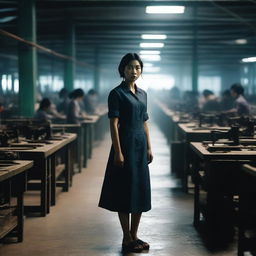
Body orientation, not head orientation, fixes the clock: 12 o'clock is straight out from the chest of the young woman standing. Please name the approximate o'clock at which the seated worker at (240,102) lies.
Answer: The seated worker is roughly at 8 o'clock from the young woman standing.

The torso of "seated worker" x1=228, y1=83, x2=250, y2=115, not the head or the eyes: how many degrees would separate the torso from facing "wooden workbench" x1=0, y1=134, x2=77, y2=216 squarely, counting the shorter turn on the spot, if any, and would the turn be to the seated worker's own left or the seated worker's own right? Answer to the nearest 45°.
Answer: approximately 45° to the seated worker's own left

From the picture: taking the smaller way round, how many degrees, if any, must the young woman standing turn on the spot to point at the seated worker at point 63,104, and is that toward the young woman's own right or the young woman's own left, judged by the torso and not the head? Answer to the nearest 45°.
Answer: approximately 135° to the young woman's own left

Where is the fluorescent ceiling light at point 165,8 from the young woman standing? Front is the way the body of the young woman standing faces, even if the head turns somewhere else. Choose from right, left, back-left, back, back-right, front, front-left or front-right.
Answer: back-left

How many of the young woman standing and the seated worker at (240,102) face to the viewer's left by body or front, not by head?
1

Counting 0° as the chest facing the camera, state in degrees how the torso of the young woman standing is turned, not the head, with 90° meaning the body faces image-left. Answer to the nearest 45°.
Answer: approximately 315°

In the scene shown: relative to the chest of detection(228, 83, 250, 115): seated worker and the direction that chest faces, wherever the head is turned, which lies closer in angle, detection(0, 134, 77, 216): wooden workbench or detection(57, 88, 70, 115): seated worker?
the seated worker

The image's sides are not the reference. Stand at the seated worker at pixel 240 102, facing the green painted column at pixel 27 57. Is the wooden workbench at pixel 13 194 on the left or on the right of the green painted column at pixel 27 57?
left

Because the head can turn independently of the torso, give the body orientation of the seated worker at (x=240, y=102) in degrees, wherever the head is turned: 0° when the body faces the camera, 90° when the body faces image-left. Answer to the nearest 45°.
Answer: approximately 90°

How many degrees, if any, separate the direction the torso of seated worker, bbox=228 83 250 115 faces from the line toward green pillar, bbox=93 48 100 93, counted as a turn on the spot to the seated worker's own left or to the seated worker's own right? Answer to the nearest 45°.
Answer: approximately 45° to the seated worker's own right

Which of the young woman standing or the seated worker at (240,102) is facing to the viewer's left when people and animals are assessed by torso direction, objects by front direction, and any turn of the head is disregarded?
the seated worker

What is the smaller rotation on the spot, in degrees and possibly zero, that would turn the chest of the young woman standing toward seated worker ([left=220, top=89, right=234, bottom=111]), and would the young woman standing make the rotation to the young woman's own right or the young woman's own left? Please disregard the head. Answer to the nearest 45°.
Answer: approximately 135° to the young woman's own left
